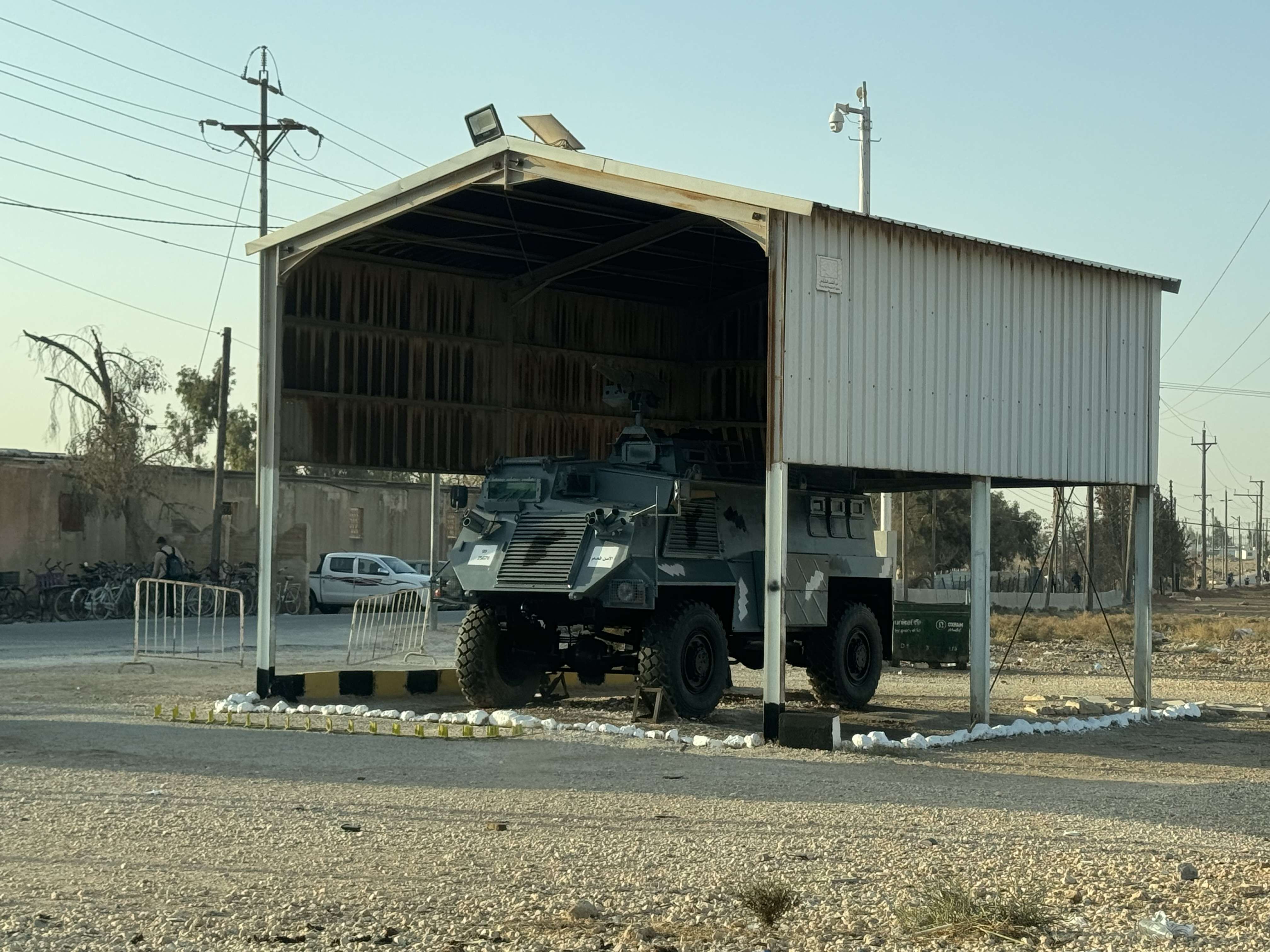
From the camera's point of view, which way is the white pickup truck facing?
to the viewer's right

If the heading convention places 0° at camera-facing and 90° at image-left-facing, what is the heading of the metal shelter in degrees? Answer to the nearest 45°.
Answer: approximately 45°

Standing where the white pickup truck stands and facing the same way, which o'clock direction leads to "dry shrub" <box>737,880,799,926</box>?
The dry shrub is roughly at 3 o'clock from the white pickup truck.

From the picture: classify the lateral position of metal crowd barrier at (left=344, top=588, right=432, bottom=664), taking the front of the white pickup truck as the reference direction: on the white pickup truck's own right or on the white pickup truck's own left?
on the white pickup truck's own right

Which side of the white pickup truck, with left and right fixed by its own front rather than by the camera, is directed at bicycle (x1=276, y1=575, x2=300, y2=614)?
back

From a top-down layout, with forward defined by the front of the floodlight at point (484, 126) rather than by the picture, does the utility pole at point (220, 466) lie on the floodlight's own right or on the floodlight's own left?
on the floodlight's own right

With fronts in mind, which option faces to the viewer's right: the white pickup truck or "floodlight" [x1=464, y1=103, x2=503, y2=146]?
the white pickup truck

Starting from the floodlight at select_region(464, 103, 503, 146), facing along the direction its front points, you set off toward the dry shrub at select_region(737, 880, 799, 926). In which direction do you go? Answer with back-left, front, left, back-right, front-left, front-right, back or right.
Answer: front-left

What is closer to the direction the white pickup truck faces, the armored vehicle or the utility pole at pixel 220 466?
the armored vehicle

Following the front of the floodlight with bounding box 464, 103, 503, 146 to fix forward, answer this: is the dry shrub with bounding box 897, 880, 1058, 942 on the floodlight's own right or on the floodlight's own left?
on the floodlight's own left

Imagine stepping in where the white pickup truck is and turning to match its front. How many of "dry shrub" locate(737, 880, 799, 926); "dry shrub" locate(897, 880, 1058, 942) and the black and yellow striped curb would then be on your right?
3
